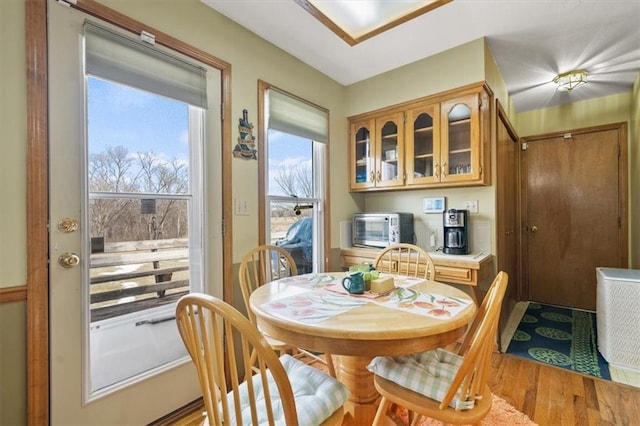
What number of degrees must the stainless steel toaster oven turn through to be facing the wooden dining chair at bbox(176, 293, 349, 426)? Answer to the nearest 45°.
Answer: approximately 45° to its left

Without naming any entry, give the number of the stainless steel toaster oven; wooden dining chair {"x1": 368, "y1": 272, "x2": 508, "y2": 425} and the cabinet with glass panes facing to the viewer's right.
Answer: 0

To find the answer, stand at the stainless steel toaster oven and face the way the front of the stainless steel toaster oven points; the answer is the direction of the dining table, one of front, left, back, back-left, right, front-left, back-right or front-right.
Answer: front-left

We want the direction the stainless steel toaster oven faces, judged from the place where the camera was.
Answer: facing the viewer and to the left of the viewer

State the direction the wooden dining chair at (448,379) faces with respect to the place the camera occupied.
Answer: facing away from the viewer and to the left of the viewer

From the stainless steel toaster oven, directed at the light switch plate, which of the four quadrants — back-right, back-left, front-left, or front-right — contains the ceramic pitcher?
front-left

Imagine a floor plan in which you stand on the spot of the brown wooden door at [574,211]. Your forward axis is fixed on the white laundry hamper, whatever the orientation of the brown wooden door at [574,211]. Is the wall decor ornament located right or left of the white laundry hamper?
right

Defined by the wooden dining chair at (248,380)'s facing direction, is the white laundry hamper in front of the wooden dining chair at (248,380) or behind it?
in front

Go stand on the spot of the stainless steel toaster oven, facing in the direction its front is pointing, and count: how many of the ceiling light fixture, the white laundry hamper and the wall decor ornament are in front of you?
1

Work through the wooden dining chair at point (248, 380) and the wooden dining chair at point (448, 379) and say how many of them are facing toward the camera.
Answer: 0

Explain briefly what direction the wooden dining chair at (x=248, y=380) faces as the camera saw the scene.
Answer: facing away from the viewer and to the right of the viewer

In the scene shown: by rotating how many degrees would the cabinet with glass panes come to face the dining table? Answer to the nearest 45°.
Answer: approximately 45° to its left

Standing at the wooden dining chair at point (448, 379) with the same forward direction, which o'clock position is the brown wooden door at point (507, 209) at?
The brown wooden door is roughly at 2 o'clock from the wooden dining chair.

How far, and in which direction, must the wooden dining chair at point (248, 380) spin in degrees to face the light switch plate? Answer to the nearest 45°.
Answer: approximately 45° to its left

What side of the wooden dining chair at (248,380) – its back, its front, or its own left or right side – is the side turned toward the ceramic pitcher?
front

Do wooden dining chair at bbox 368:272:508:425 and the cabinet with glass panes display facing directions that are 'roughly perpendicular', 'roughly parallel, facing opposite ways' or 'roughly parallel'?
roughly perpendicular

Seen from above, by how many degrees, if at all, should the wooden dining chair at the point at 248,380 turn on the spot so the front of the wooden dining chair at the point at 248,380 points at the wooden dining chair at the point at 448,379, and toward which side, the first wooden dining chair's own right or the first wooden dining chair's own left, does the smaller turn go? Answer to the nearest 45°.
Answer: approximately 45° to the first wooden dining chair's own right
